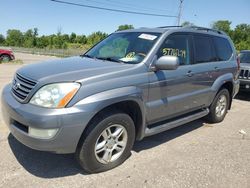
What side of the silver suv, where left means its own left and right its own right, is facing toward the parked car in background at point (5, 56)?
right

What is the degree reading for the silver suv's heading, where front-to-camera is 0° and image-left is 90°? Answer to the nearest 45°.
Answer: approximately 45°
